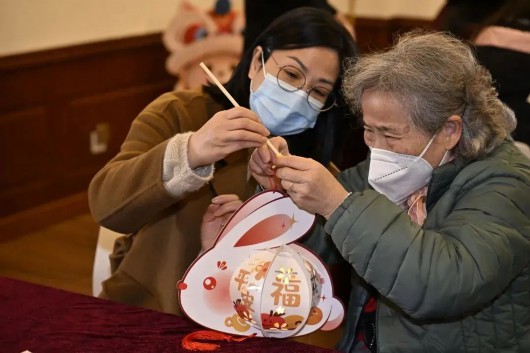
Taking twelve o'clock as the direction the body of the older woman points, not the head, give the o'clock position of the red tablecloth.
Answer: The red tablecloth is roughly at 1 o'clock from the older woman.

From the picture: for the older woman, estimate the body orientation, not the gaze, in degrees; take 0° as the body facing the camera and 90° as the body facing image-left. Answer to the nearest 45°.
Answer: approximately 45°

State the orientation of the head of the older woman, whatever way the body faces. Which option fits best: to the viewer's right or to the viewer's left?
to the viewer's left
